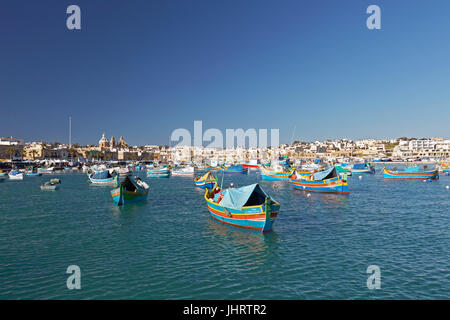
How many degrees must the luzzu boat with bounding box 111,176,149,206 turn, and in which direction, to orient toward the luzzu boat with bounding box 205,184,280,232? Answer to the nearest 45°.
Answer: approximately 90° to its left

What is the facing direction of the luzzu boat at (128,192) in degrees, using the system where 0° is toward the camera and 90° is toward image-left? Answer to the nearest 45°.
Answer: approximately 45°

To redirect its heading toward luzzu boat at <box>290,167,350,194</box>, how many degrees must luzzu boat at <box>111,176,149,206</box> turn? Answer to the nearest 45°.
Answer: approximately 135° to its left
